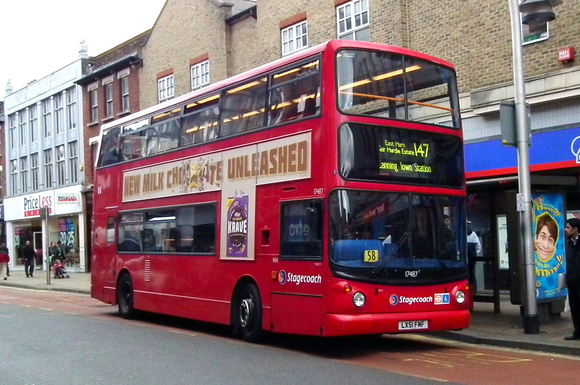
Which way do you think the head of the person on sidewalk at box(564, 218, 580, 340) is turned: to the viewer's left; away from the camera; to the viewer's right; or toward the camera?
to the viewer's left

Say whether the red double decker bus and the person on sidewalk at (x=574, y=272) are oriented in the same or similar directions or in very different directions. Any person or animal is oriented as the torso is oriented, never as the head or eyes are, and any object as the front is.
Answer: very different directions

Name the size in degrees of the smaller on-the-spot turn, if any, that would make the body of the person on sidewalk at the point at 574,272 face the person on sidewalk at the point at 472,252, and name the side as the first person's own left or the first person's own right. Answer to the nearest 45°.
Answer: approximately 45° to the first person's own right

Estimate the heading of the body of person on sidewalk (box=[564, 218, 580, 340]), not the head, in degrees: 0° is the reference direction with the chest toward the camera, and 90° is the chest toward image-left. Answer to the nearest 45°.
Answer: approximately 90°

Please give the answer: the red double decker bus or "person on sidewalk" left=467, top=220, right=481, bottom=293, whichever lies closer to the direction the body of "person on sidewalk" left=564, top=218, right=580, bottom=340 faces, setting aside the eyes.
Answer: the red double decker bus

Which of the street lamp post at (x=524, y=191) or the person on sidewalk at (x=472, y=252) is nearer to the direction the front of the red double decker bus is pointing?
the street lamp post

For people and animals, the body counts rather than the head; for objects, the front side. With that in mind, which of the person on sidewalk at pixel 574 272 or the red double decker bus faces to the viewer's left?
the person on sidewalk

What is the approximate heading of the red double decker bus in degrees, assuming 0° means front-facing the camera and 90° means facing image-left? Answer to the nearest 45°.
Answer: approximately 315°

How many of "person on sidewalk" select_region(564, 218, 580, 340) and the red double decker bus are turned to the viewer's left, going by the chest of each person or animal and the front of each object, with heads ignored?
1

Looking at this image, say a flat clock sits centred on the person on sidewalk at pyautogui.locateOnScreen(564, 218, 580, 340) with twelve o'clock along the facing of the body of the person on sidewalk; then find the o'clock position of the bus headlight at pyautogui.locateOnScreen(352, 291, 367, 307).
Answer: The bus headlight is roughly at 11 o'clock from the person on sidewalk.
